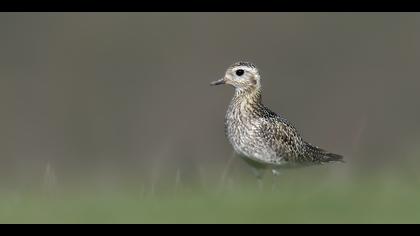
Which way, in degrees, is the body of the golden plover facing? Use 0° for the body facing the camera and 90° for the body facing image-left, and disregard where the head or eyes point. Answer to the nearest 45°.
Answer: approximately 90°
